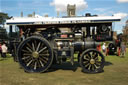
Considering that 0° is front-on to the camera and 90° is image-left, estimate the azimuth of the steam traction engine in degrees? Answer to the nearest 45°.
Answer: approximately 270°
